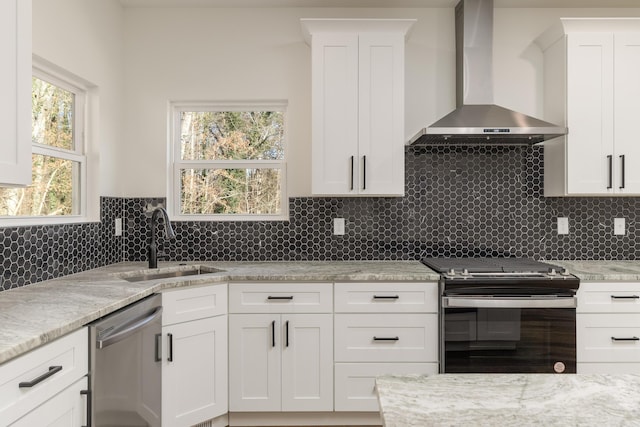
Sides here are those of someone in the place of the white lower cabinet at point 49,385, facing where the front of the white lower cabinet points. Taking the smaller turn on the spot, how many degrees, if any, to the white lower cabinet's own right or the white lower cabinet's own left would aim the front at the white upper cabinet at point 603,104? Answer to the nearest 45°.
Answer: approximately 45° to the white lower cabinet's own left

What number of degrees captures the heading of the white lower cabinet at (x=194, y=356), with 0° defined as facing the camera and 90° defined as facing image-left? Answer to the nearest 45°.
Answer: approximately 315°

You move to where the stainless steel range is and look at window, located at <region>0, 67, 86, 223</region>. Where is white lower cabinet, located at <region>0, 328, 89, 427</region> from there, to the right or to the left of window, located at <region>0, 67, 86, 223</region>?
left
